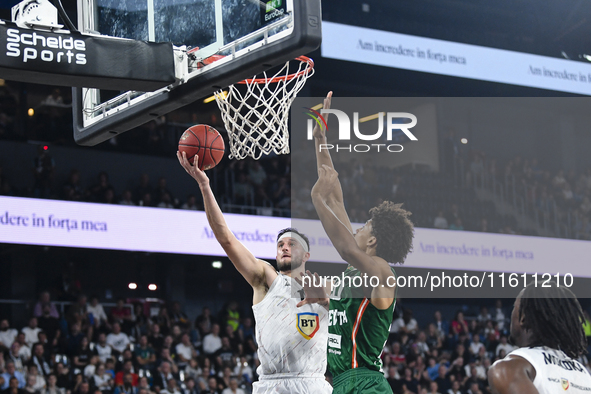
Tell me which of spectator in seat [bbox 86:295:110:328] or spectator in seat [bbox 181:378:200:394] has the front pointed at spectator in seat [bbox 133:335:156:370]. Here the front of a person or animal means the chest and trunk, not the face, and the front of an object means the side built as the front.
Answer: spectator in seat [bbox 86:295:110:328]

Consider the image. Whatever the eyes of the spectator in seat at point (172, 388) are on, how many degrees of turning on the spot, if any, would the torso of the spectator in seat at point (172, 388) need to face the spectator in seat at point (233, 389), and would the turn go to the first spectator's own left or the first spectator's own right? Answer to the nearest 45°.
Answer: approximately 135° to the first spectator's own left

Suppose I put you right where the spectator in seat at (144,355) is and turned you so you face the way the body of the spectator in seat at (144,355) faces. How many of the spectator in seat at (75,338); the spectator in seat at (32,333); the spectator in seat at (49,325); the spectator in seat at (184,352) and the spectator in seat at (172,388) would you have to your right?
3

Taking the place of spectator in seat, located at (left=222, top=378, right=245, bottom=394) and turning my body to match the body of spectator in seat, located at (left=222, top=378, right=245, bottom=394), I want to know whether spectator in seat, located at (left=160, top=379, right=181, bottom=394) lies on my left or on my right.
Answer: on my right

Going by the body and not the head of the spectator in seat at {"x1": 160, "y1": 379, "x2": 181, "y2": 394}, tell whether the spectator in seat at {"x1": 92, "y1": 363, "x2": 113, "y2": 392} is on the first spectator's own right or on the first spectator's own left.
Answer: on the first spectator's own right

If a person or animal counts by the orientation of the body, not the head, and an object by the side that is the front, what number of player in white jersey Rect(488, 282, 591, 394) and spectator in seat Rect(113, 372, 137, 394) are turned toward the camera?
1

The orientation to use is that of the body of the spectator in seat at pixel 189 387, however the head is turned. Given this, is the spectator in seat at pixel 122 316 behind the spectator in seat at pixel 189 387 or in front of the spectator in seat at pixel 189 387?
behind

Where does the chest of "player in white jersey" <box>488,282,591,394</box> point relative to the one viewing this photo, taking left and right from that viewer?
facing away from the viewer and to the left of the viewer

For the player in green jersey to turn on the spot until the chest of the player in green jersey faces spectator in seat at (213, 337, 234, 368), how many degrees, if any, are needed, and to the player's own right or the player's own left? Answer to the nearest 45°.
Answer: approximately 90° to the player's own right

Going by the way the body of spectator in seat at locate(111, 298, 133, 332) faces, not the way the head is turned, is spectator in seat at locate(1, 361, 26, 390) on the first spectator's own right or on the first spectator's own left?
on the first spectator's own right

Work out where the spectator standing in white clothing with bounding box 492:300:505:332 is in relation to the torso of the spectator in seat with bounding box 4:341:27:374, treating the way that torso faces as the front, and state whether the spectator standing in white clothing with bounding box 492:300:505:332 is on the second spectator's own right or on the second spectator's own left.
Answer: on the second spectator's own left

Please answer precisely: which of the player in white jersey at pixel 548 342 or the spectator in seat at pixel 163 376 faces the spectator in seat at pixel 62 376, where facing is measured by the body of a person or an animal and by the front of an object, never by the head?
the player in white jersey
